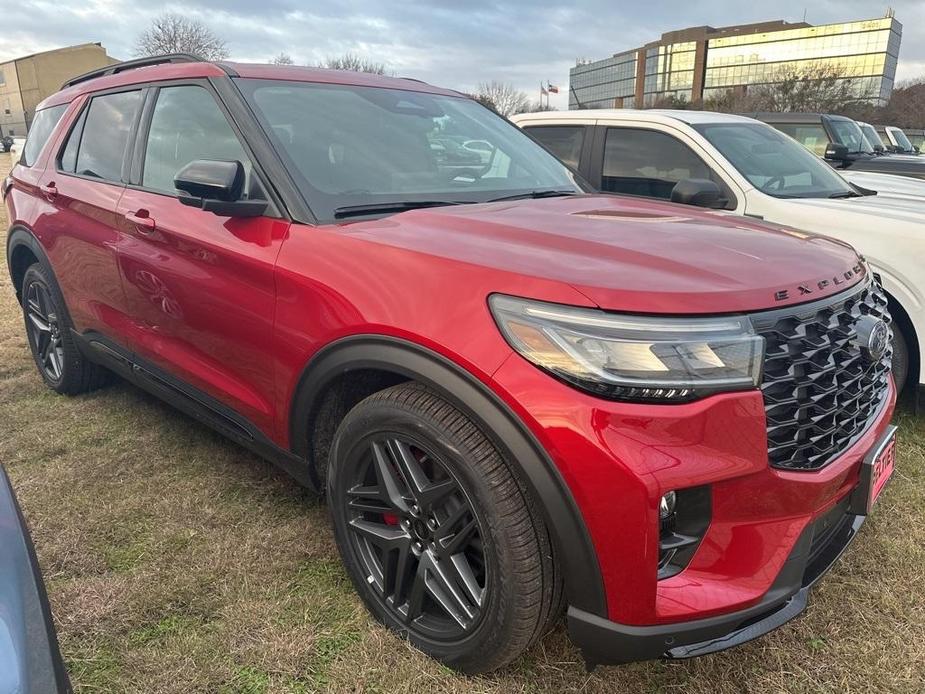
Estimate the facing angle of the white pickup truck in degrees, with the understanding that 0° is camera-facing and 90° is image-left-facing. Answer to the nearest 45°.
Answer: approximately 315°

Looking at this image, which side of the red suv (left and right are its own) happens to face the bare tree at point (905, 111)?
left

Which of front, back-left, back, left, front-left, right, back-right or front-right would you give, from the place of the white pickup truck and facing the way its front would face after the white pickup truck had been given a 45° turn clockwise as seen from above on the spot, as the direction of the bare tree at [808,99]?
back

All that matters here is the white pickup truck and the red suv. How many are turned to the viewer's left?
0

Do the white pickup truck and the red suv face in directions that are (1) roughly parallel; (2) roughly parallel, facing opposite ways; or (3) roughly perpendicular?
roughly parallel

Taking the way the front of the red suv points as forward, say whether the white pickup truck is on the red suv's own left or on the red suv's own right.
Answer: on the red suv's own left

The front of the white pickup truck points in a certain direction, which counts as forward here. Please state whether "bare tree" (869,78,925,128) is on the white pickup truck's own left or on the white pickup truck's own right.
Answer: on the white pickup truck's own left

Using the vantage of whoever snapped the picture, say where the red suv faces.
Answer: facing the viewer and to the right of the viewer
